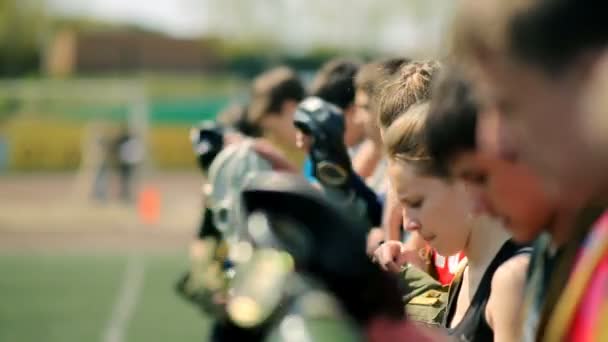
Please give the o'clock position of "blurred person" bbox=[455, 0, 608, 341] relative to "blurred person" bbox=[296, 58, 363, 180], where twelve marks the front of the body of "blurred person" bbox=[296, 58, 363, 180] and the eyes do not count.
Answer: "blurred person" bbox=[455, 0, 608, 341] is roughly at 9 o'clock from "blurred person" bbox=[296, 58, 363, 180].

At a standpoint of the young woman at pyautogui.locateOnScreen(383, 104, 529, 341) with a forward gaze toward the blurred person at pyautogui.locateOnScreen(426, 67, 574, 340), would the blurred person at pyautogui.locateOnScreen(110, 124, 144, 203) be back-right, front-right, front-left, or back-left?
back-right

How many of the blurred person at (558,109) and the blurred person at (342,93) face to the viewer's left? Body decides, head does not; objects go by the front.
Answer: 2

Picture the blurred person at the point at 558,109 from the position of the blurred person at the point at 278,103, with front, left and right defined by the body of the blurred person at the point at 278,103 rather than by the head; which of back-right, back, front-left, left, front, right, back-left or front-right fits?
left

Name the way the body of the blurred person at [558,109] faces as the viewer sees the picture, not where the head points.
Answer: to the viewer's left

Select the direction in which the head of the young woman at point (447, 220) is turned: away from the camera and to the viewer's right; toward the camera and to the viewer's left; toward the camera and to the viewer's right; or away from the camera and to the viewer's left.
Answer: toward the camera and to the viewer's left

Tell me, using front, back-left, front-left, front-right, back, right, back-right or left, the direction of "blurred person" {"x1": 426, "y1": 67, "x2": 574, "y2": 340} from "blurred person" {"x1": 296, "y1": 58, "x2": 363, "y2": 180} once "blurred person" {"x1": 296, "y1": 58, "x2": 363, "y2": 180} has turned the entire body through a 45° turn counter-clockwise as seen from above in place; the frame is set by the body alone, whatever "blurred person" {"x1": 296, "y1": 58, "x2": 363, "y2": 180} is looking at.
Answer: front-left

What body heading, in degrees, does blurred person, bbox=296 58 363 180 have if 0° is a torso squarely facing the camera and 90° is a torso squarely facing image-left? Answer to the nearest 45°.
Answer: approximately 90°

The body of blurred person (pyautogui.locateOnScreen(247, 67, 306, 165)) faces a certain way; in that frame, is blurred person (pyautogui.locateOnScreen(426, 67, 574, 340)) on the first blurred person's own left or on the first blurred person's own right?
on the first blurred person's own left
